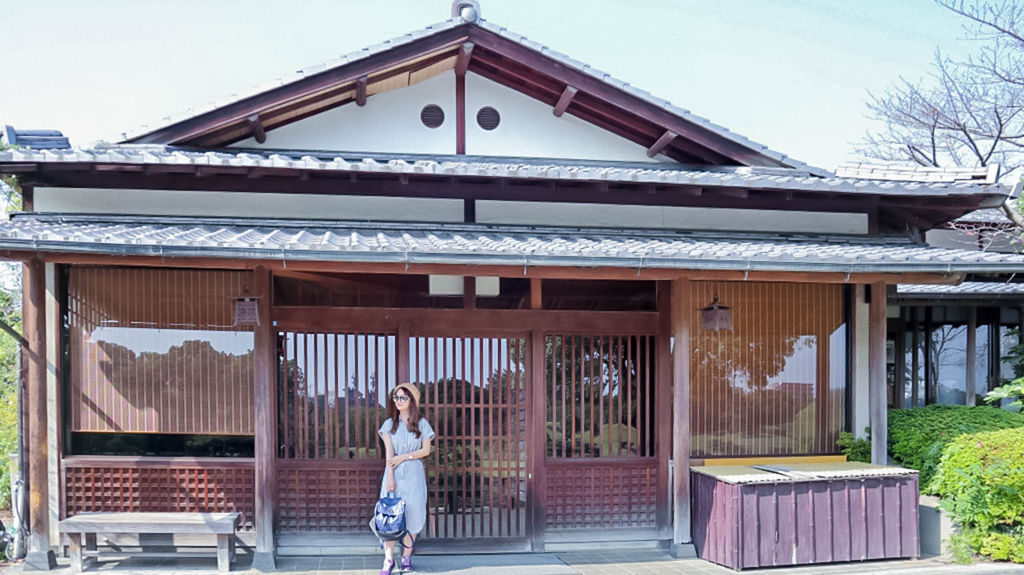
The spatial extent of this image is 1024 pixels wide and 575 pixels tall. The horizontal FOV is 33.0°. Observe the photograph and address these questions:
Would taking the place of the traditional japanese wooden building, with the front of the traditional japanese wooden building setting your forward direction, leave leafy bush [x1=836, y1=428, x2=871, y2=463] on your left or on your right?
on your left

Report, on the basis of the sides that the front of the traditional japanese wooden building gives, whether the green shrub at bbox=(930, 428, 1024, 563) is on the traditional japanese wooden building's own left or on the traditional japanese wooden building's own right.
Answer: on the traditional japanese wooden building's own left

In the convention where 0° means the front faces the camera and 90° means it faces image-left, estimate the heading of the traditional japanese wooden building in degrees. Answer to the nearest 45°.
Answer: approximately 0°
